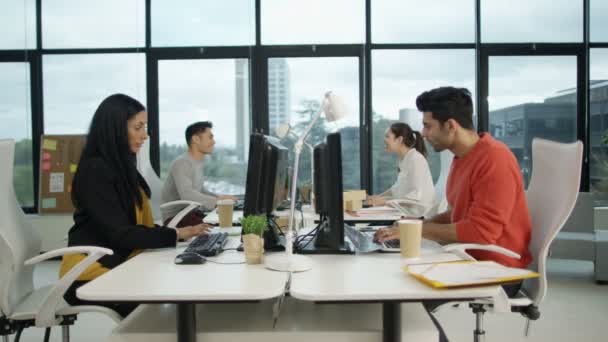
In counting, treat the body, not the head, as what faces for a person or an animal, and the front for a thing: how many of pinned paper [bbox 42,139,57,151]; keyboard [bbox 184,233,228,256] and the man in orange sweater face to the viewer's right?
0

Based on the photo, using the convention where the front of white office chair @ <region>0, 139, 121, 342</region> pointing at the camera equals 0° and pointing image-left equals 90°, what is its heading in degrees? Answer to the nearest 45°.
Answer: approximately 270°

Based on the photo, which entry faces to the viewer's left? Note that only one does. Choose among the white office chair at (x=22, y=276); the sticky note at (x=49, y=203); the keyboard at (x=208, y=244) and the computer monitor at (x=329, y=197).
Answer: the keyboard

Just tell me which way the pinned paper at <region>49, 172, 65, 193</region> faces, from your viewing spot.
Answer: facing the viewer

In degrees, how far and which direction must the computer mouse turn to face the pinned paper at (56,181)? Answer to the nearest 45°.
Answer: approximately 90° to its left

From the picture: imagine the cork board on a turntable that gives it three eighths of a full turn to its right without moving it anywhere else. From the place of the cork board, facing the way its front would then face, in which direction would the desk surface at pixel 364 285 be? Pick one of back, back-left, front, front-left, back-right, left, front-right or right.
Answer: back-left

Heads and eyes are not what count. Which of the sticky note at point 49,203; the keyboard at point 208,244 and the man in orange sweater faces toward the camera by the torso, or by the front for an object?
the sticky note

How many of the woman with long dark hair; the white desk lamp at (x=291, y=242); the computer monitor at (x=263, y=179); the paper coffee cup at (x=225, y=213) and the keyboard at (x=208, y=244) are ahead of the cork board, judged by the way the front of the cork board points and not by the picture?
5

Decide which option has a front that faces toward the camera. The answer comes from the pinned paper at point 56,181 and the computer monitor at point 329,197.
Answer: the pinned paper

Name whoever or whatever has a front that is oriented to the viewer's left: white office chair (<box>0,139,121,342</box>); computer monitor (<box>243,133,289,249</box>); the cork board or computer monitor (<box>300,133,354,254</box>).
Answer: computer monitor (<box>243,133,289,249</box>)

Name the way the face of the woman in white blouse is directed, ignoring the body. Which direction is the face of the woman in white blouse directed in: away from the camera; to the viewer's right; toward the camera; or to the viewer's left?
to the viewer's left

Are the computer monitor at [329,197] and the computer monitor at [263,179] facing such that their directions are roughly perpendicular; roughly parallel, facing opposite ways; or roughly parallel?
roughly parallel, facing opposite ways

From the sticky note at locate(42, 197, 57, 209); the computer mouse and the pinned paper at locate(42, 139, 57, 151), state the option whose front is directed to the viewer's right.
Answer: the computer mouse

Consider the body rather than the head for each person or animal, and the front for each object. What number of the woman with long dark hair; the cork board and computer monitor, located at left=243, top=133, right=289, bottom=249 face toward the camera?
1

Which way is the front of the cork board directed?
toward the camera

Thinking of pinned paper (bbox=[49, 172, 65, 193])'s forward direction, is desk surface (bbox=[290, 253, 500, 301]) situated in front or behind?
in front

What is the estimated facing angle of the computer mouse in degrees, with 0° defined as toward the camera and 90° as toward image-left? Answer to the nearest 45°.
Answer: approximately 270°

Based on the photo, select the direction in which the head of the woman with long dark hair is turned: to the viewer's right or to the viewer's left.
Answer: to the viewer's right

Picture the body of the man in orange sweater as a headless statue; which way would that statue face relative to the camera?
to the viewer's left

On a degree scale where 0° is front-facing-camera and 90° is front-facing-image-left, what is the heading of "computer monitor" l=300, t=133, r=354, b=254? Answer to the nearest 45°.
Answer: approximately 270°

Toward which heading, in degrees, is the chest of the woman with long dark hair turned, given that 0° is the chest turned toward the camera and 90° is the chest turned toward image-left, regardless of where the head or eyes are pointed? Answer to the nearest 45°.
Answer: approximately 270°

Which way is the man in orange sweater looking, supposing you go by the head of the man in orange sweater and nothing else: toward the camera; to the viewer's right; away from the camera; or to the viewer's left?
to the viewer's left
